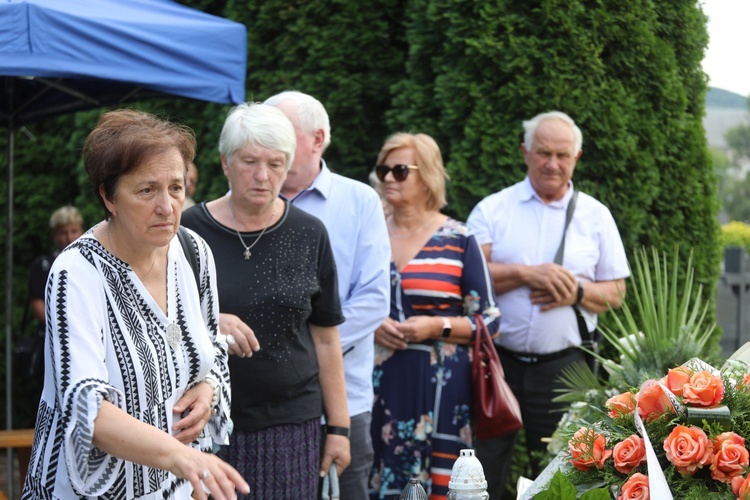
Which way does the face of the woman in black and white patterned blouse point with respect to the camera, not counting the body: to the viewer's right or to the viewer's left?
to the viewer's right

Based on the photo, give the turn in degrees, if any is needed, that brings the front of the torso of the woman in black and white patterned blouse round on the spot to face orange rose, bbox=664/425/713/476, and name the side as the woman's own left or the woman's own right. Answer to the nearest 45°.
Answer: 0° — they already face it

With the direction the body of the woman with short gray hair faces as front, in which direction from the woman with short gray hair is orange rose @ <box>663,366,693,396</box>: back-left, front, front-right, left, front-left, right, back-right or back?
front-left

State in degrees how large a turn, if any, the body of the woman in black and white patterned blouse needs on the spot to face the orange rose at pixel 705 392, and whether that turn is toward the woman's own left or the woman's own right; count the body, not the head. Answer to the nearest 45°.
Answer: approximately 45° to the woman's own left

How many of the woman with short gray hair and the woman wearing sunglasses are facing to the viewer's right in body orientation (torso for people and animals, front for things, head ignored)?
0

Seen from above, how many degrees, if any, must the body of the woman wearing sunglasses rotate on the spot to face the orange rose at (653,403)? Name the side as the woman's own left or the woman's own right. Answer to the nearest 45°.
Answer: approximately 45° to the woman's own left

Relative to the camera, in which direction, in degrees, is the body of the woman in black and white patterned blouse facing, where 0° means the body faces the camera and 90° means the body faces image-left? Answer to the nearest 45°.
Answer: approximately 315°

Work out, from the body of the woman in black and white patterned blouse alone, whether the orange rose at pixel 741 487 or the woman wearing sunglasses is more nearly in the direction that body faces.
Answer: the orange rose

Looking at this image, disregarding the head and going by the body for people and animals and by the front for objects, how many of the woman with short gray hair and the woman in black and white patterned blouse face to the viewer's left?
0

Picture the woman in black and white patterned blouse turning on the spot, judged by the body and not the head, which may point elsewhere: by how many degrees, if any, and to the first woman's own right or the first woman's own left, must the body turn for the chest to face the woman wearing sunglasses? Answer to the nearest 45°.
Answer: approximately 90° to the first woman's own left
